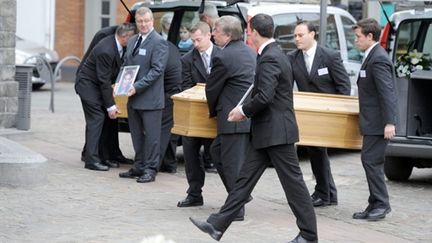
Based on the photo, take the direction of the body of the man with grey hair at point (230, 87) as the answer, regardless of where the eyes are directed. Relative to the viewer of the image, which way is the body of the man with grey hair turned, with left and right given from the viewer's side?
facing away from the viewer and to the left of the viewer

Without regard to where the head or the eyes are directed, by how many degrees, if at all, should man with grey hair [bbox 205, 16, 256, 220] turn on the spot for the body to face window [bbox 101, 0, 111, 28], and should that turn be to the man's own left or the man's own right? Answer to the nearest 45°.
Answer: approximately 45° to the man's own right

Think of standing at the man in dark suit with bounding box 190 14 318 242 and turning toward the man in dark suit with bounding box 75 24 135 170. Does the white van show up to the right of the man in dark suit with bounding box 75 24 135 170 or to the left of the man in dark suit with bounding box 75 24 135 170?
right

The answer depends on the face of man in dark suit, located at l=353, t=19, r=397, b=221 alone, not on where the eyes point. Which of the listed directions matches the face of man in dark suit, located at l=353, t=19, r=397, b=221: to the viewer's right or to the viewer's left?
to the viewer's left

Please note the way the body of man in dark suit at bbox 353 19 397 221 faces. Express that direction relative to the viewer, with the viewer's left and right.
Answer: facing to the left of the viewer

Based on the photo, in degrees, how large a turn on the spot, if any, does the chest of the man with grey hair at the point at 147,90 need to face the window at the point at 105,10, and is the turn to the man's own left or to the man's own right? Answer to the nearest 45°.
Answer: approximately 135° to the man's own right

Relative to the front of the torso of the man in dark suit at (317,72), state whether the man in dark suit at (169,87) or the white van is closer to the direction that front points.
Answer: the man in dark suit
